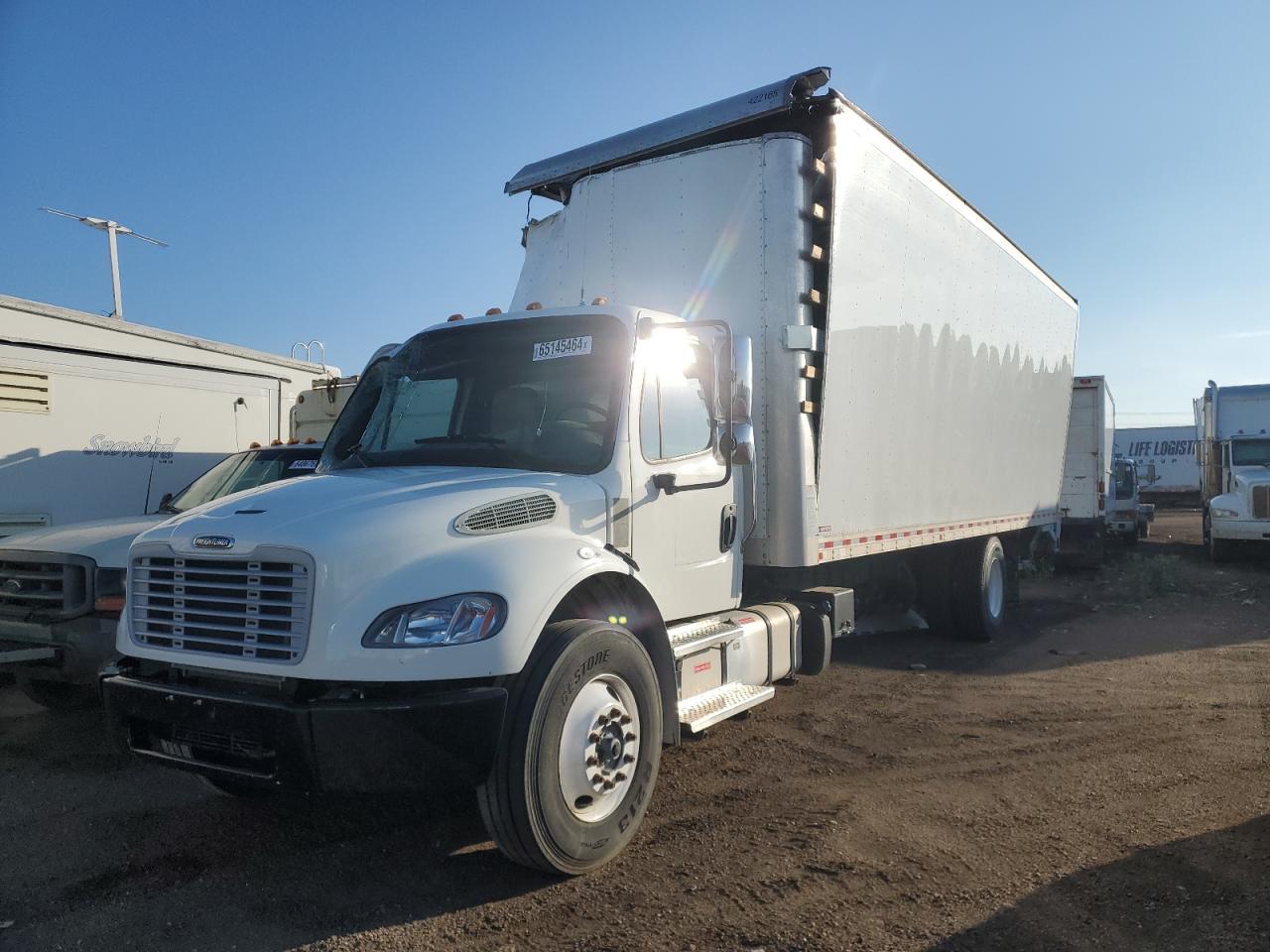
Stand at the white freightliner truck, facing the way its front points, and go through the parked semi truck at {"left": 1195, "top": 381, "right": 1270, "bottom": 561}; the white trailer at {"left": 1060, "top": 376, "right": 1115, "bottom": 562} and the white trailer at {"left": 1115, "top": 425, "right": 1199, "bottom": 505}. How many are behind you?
3

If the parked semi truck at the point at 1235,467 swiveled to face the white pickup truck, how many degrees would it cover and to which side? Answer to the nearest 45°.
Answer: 0° — it already faces it

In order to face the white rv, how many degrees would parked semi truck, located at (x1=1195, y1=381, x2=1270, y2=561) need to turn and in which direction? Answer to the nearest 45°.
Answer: approximately 45° to its right

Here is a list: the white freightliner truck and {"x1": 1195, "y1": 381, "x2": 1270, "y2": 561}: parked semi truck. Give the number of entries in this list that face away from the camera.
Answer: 0

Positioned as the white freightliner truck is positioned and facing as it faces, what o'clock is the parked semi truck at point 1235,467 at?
The parked semi truck is roughly at 6 o'clock from the white freightliner truck.

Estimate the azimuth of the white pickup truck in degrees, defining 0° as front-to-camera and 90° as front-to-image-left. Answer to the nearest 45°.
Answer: approximately 45°

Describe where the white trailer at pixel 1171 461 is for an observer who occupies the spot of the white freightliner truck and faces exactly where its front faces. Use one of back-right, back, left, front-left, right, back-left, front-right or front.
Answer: back

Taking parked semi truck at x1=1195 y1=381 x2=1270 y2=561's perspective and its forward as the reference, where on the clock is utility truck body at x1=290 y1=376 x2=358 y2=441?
The utility truck body is roughly at 1 o'clock from the parked semi truck.

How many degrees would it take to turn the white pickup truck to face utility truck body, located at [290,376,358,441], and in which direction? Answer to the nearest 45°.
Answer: approximately 180°

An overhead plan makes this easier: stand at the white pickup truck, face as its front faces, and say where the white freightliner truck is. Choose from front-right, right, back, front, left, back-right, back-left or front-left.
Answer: left

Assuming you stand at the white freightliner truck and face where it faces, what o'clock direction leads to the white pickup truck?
The white pickup truck is roughly at 2 o'clock from the white freightliner truck.
